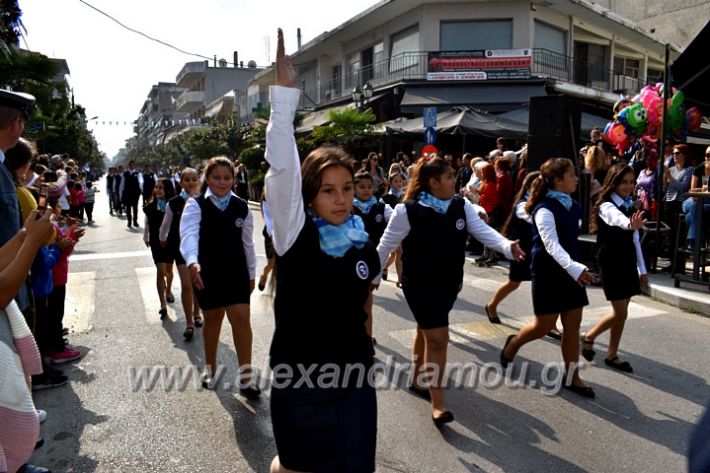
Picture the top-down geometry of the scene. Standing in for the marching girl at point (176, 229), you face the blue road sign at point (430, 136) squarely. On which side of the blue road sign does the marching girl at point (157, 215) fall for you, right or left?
left

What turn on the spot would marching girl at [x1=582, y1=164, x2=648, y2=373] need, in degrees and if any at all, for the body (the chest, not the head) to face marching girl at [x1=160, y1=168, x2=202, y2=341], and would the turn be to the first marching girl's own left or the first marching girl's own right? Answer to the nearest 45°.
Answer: approximately 135° to the first marching girl's own right

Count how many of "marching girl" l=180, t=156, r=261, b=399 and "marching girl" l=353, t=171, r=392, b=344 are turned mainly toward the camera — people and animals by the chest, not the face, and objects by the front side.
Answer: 2

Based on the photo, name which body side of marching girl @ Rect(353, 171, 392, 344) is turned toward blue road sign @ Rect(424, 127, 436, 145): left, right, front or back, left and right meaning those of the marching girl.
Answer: back

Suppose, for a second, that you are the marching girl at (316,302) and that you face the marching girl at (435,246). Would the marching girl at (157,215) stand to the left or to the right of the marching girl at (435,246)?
left

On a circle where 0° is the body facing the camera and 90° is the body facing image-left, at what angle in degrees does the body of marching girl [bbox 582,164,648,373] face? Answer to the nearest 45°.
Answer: approximately 315°

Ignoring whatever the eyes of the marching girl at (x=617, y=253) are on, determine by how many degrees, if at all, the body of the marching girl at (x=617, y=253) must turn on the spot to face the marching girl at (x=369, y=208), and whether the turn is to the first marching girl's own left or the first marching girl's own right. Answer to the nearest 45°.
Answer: approximately 135° to the first marching girl's own right
